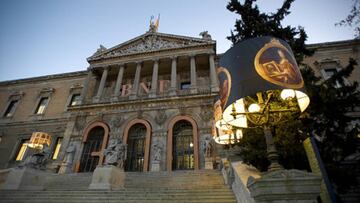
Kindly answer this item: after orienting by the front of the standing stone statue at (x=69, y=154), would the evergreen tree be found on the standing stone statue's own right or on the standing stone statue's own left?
on the standing stone statue's own left

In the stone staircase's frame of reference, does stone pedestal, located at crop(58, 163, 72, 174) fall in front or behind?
behind

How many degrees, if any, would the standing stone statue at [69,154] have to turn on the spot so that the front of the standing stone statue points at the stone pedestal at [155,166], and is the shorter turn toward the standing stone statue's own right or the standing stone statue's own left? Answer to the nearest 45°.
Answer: approximately 90° to the standing stone statue's own left

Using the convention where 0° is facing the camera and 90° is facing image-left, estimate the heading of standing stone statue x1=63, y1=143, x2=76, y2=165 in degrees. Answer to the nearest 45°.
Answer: approximately 45°

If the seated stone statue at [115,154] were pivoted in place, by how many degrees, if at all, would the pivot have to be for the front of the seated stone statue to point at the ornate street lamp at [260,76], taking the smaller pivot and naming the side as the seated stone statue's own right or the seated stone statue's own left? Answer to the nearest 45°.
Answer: approximately 45° to the seated stone statue's own left

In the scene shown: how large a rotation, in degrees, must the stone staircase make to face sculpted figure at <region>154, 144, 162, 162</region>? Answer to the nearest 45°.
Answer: approximately 180°

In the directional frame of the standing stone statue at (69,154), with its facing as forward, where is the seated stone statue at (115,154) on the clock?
the seated stone statue at (115,154) is roughly at 10 o'clock from the standing stone statue at (69,154).

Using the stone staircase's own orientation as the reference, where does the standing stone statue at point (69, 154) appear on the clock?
The standing stone statue is roughly at 5 o'clock from the stone staircase.
